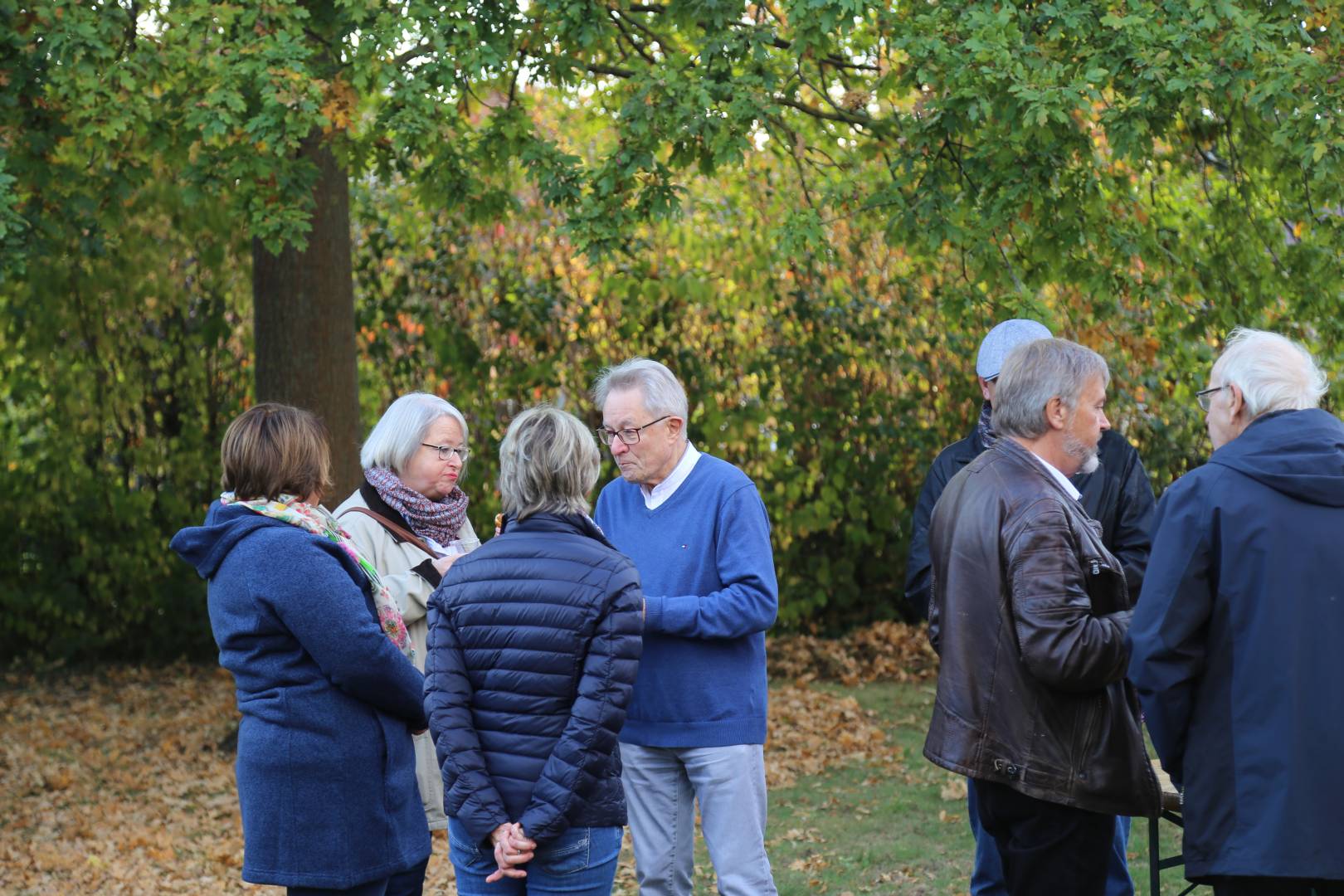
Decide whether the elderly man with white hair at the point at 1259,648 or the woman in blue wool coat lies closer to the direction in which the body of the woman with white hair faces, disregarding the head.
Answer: the elderly man with white hair

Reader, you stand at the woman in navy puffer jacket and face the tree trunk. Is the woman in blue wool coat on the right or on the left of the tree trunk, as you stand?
left

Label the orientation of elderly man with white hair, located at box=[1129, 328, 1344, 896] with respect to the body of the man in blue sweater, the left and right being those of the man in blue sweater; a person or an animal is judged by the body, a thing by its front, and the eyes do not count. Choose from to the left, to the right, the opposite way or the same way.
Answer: to the right

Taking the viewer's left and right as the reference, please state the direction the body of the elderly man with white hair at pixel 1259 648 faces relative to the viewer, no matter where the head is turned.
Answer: facing away from the viewer and to the left of the viewer

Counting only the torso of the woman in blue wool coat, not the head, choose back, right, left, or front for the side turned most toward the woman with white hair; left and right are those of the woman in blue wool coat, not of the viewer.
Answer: front

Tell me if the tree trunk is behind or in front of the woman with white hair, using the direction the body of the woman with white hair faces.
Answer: behind

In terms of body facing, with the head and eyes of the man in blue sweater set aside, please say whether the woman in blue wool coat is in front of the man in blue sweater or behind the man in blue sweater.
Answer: in front

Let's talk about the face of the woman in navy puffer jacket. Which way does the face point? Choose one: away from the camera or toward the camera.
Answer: away from the camera

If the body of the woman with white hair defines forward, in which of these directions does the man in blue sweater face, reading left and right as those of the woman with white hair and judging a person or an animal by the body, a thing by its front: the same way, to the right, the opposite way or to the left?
to the right

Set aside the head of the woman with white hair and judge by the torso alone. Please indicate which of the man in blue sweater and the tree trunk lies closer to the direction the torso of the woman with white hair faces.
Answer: the man in blue sweater

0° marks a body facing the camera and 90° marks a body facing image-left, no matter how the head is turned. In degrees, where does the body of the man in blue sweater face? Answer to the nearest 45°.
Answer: approximately 45°

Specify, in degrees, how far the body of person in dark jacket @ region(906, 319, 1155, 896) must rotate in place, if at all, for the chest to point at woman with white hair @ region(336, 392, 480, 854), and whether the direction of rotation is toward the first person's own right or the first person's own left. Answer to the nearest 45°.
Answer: approximately 90° to the first person's own right

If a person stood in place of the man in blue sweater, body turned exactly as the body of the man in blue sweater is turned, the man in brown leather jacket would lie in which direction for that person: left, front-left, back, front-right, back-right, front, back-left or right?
left

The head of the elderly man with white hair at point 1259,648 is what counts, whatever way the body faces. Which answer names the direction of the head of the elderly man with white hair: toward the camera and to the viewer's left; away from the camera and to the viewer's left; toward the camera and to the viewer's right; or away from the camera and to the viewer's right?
away from the camera and to the viewer's left

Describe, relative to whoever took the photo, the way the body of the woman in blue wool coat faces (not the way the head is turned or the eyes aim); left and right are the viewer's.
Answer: facing away from the viewer and to the right of the viewer

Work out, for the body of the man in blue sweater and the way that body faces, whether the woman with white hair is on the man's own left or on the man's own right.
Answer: on the man's own right
